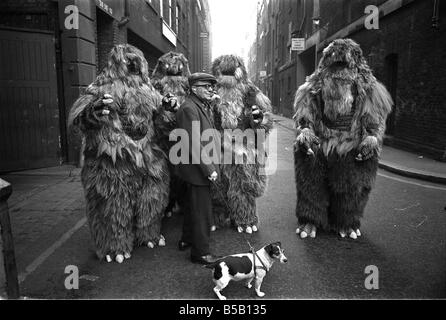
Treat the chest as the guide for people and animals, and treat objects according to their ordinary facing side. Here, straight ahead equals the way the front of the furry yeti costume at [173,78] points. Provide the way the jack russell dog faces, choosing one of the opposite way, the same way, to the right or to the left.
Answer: to the left

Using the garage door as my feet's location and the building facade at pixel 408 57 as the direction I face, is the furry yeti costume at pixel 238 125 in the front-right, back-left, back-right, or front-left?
front-right

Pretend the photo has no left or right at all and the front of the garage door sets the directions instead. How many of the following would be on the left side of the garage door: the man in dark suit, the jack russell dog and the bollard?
0

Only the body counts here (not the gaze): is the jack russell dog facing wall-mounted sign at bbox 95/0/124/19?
no

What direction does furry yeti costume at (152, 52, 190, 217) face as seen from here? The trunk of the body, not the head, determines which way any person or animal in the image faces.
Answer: toward the camera

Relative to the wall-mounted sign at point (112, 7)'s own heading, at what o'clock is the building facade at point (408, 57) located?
The building facade is roughly at 11 o'clock from the wall-mounted sign.

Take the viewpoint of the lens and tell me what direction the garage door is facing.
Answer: facing the viewer and to the right of the viewer

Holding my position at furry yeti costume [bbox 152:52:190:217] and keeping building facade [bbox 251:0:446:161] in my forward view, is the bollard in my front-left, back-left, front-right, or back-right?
back-right

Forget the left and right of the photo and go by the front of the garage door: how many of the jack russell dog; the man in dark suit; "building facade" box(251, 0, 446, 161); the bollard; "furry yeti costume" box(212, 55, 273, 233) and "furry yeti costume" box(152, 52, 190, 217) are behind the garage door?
0

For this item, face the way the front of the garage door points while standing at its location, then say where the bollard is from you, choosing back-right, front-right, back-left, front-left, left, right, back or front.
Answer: front-right

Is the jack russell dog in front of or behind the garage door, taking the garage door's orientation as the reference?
in front

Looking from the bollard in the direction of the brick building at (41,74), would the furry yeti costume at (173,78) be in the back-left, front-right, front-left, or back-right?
front-right

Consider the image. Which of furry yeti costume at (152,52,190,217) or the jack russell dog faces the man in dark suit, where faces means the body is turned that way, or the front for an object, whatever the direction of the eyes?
the furry yeti costume

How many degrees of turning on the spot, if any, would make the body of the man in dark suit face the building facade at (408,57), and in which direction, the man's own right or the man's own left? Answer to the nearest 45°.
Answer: approximately 45° to the man's own left

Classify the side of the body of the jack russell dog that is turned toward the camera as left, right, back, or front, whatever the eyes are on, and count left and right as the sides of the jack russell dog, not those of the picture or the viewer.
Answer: right

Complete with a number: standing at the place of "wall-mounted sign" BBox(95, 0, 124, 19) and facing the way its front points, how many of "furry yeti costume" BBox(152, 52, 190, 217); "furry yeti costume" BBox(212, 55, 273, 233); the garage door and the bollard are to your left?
0
